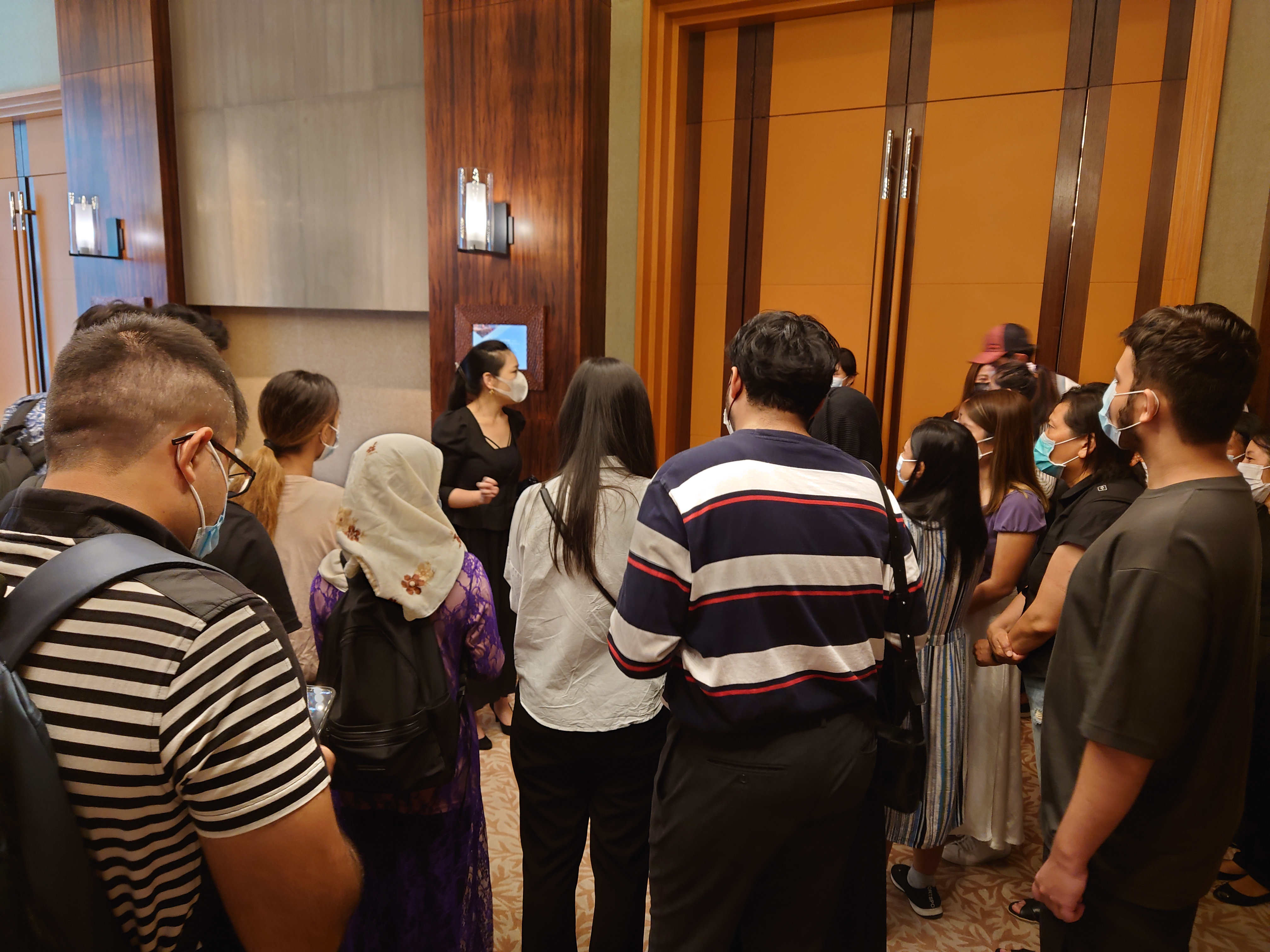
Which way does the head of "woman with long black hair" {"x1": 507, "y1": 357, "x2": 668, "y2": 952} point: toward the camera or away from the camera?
away from the camera

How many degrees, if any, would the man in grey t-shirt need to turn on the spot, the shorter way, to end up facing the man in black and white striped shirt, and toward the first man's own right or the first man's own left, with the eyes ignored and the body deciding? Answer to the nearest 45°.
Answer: approximately 45° to the first man's own left

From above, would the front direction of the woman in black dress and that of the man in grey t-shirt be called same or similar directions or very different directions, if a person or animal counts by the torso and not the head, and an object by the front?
very different directions

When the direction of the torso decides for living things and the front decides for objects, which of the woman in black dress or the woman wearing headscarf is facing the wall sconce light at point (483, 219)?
the woman wearing headscarf

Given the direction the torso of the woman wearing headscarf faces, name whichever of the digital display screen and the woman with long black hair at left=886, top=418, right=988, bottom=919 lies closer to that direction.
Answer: the digital display screen

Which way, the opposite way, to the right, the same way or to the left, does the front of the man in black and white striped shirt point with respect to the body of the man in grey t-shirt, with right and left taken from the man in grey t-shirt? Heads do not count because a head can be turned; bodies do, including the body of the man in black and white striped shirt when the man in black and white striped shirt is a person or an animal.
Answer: to the right

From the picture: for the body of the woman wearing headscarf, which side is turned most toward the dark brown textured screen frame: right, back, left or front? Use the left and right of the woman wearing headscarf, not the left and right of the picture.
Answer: front

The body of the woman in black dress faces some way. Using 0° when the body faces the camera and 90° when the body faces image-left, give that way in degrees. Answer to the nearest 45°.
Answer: approximately 315°

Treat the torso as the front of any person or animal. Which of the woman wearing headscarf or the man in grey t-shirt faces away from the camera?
the woman wearing headscarf

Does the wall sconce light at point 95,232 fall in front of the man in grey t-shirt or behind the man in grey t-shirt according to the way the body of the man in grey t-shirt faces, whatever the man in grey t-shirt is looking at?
in front

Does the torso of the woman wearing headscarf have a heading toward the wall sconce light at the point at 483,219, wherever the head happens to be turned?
yes

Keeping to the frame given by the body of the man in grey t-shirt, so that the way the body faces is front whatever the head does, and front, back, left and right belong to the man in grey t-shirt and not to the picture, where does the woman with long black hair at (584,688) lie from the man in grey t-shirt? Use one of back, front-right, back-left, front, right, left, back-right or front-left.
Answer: front

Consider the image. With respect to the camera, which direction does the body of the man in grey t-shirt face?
to the viewer's left

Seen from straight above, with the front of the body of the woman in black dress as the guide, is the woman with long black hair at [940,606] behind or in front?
in front

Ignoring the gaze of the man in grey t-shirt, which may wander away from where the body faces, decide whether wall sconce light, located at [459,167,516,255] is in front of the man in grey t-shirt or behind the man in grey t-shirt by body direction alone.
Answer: in front

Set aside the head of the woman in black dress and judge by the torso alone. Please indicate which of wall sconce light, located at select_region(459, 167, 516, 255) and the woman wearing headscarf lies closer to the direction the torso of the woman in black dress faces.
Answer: the woman wearing headscarf

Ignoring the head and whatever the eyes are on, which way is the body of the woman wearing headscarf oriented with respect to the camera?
away from the camera

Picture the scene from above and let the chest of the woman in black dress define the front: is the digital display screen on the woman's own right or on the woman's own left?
on the woman's own left

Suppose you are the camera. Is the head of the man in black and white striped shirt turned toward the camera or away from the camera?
away from the camera

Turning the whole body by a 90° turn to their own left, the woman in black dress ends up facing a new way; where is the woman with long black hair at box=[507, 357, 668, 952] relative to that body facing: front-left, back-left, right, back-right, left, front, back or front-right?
back-right

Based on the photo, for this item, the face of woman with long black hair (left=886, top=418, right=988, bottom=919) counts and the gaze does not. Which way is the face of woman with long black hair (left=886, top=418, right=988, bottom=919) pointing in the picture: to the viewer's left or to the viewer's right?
to the viewer's left
